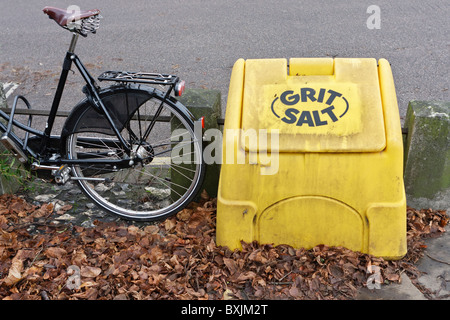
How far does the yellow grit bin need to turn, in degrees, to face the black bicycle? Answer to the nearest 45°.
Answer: approximately 90° to its right

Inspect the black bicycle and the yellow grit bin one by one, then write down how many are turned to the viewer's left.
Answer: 1

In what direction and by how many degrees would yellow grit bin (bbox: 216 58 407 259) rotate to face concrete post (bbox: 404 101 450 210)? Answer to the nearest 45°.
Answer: approximately 135° to its left

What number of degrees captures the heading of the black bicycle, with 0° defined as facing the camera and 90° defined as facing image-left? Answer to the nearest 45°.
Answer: approximately 90°

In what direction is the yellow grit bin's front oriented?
toward the camera

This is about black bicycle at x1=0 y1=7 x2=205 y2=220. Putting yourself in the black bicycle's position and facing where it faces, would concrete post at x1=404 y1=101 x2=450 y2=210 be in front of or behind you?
behind

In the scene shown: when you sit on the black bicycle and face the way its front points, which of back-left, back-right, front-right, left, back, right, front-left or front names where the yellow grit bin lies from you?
back-left

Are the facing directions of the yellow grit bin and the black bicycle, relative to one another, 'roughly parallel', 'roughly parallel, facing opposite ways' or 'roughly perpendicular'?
roughly perpendicular

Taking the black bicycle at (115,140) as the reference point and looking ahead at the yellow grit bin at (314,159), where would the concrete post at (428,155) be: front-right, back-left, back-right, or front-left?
front-left

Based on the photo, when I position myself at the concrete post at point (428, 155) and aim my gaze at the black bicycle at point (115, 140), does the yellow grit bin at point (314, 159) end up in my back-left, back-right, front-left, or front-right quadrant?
front-left

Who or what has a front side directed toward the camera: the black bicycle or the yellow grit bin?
the yellow grit bin
